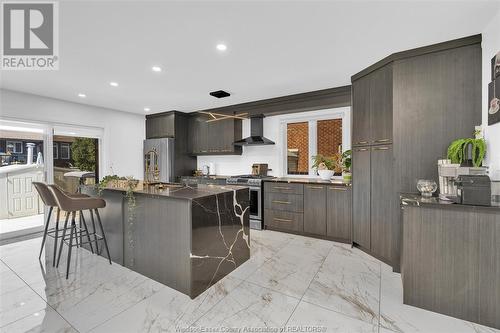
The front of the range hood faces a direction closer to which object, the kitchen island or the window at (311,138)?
the kitchen island

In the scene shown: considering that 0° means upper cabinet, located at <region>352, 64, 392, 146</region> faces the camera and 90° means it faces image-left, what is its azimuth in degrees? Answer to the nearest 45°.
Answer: approximately 45°

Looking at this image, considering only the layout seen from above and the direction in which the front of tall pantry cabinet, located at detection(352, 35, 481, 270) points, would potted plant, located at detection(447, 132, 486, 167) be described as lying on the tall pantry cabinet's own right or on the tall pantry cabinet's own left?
on the tall pantry cabinet's own left

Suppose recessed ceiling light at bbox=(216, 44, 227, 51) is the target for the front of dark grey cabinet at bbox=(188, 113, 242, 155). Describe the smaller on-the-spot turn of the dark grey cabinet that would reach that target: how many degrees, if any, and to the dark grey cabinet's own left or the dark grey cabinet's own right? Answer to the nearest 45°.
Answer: approximately 45° to the dark grey cabinet's own left

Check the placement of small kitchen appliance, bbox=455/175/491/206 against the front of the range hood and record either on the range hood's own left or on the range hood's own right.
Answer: on the range hood's own left

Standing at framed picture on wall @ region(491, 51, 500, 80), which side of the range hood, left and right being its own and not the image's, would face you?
left

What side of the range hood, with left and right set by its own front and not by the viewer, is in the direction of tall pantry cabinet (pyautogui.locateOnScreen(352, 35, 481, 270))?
left
